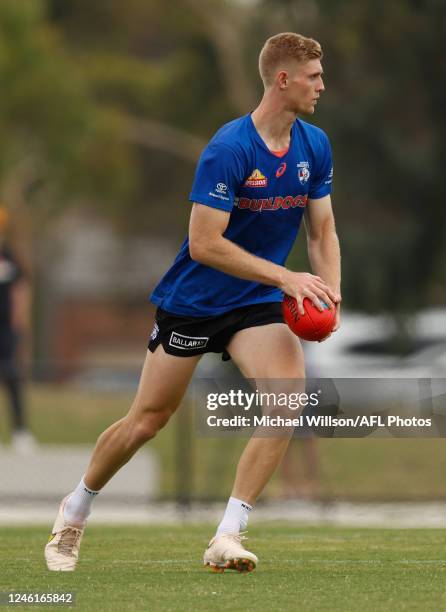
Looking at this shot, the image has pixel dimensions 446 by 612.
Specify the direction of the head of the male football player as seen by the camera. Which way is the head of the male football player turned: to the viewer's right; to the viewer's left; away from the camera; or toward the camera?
to the viewer's right

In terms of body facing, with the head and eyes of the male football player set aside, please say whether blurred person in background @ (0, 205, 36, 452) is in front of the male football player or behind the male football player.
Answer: behind

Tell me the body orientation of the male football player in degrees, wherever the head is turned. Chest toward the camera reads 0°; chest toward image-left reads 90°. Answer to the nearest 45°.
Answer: approximately 315°
